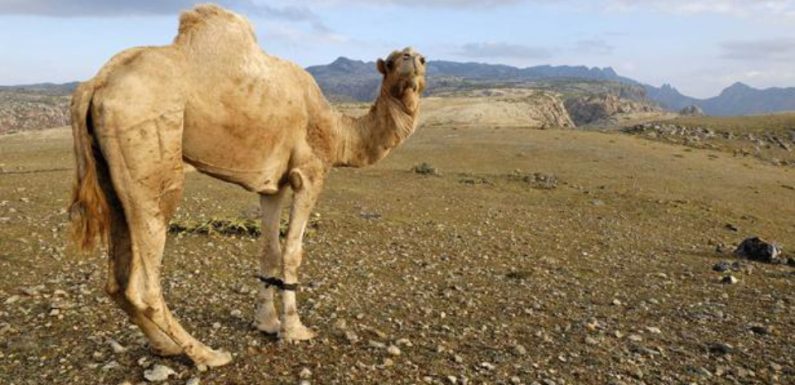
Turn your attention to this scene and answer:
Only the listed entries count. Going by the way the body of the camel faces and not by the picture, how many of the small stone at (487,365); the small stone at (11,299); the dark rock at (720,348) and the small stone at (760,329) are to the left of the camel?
1

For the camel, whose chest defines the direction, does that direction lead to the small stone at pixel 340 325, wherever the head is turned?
yes

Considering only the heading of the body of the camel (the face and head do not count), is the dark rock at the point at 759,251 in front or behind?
in front

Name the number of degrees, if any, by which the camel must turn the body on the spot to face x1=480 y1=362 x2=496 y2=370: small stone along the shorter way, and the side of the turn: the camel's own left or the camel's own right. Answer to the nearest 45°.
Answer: approximately 45° to the camel's own right

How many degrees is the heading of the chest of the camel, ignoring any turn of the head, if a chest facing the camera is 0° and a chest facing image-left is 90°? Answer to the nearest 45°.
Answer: approximately 225°

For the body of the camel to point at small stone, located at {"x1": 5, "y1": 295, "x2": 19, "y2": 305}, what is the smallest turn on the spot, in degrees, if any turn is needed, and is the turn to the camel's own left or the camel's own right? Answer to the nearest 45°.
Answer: approximately 90° to the camel's own left

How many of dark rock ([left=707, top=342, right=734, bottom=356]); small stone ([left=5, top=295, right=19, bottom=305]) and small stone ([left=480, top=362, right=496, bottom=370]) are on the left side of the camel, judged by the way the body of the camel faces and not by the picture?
1

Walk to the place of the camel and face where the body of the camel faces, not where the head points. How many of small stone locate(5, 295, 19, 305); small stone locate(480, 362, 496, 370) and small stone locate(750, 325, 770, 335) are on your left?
1

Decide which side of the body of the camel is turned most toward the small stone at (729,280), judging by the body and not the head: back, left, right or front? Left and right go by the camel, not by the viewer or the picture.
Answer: front
